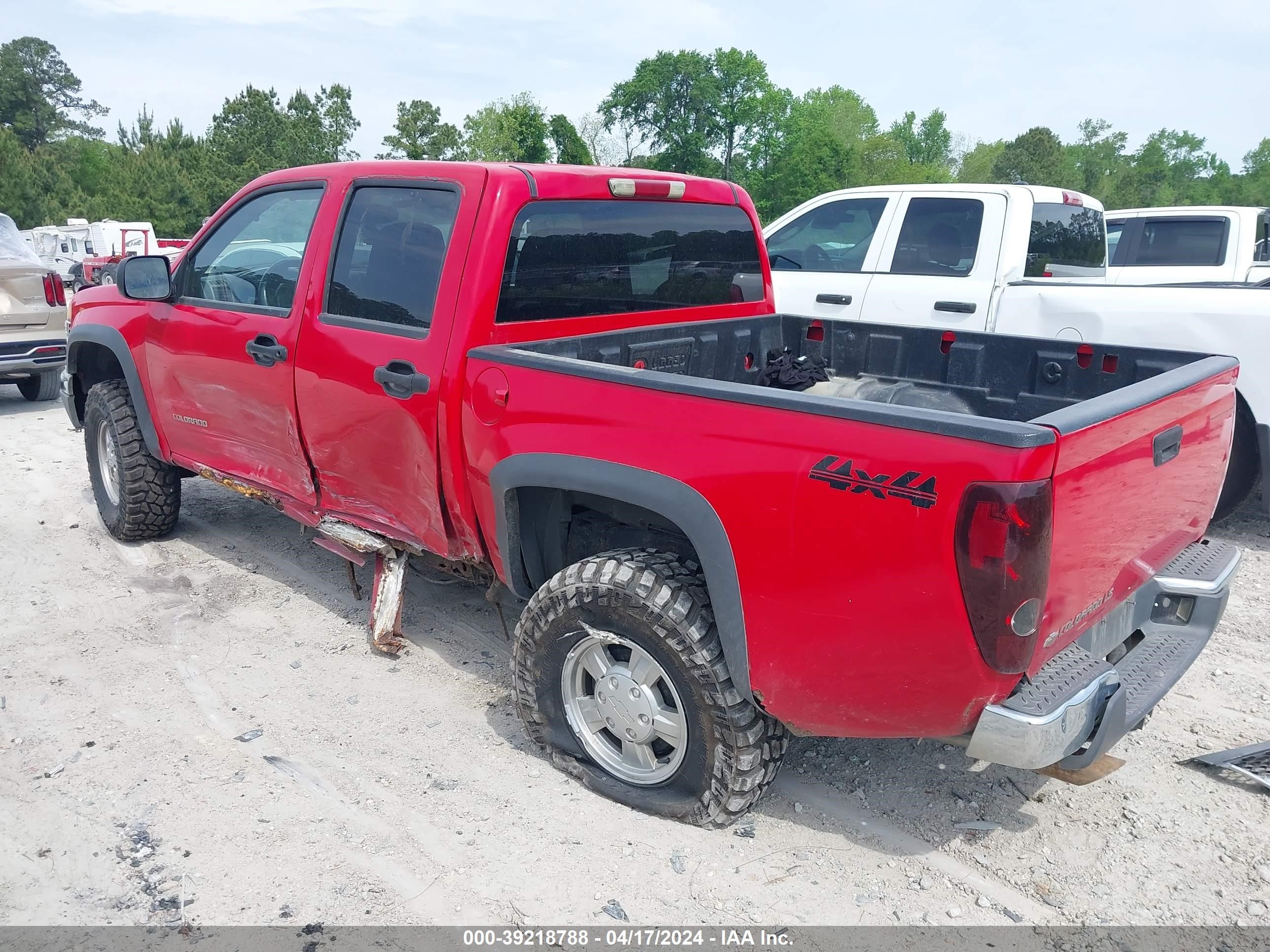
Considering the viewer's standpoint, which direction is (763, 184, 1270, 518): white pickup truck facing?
facing away from the viewer and to the left of the viewer

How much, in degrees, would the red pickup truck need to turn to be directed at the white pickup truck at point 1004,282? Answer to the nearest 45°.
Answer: approximately 90° to its right

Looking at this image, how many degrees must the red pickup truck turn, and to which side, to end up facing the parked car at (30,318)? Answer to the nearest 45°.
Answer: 0° — it already faces it

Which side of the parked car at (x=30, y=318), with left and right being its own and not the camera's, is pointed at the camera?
back

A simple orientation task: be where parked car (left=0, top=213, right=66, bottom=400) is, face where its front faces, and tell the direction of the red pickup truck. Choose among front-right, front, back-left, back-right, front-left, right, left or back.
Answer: back

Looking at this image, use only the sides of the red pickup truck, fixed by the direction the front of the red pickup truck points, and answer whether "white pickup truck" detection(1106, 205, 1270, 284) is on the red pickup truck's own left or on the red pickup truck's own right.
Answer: on the red pickup truck's own right

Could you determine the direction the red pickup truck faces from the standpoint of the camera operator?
facing away from the viewer and to the left of the viewer

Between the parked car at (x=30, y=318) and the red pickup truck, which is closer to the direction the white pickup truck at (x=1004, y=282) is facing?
the parked car

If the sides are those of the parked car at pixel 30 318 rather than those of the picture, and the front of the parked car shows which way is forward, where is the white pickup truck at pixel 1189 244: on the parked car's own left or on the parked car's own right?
on the parked car's own right
